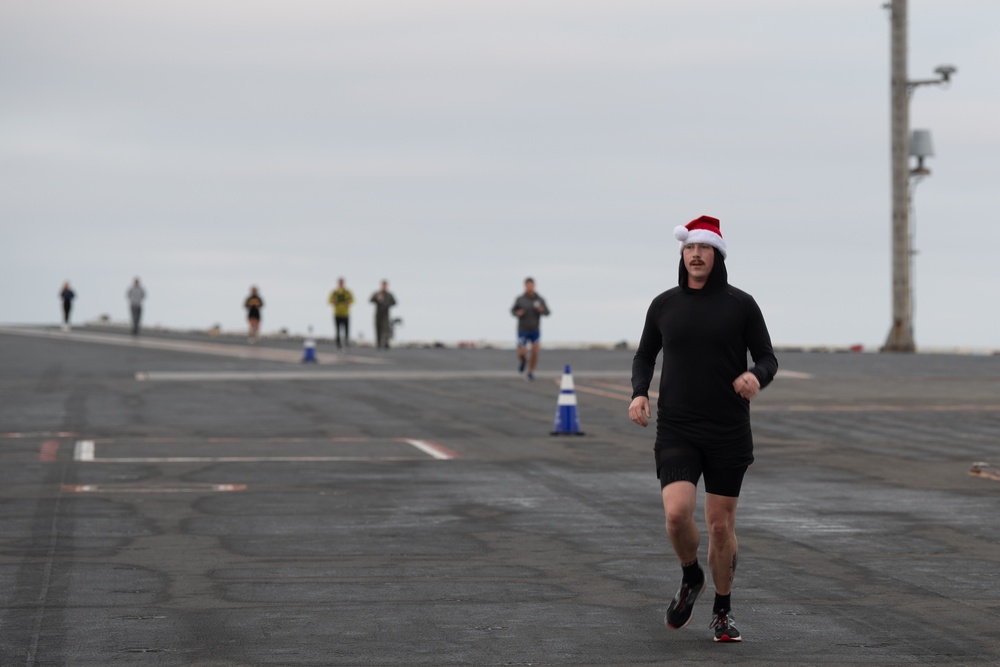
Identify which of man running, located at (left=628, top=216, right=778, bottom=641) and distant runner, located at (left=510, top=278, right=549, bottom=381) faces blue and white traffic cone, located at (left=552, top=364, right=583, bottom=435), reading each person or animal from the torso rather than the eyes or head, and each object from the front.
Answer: the distant runner

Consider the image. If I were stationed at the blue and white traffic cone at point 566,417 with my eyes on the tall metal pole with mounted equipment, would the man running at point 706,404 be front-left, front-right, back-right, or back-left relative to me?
back-right

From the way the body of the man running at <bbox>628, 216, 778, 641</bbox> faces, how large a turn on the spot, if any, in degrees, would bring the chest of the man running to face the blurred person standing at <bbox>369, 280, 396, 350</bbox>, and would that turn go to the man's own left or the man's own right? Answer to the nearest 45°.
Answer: approximately 180°

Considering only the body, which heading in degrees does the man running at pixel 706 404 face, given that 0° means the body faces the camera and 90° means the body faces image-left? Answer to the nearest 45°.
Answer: approximately 0°

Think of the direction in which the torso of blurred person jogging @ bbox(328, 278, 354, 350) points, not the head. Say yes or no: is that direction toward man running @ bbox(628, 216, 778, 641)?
yes

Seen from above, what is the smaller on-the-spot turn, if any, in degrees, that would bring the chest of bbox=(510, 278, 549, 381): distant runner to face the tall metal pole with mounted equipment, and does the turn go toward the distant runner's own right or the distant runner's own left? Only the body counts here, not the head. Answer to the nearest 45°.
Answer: approximately 135° to the distant runner's own left

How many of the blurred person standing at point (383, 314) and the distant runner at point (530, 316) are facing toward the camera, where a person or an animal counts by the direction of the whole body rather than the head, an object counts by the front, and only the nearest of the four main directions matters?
2

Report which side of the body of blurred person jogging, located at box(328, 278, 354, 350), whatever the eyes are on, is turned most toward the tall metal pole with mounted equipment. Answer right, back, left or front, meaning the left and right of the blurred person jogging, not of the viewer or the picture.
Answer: left

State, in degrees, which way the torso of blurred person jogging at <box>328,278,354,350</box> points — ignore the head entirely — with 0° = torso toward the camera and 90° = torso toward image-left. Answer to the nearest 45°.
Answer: approximately 0°

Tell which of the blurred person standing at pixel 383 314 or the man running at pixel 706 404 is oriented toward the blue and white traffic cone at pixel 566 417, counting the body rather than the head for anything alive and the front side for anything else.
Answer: the blurred person standing

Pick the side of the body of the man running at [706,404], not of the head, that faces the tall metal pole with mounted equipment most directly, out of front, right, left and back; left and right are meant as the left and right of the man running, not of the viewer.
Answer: back
